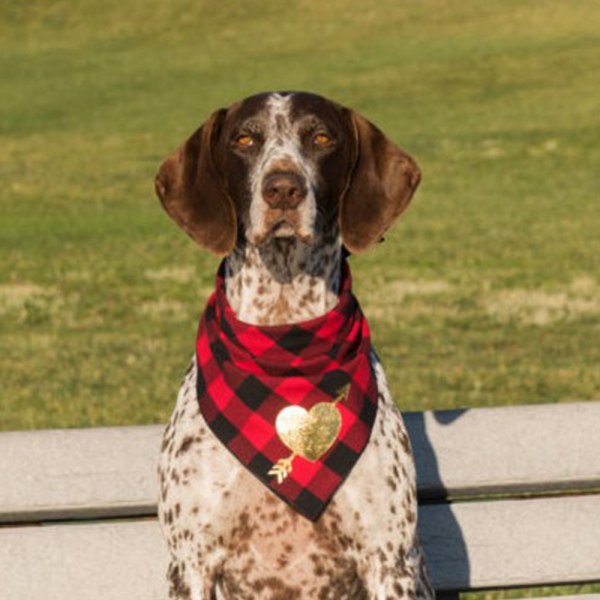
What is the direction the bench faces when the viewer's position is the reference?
facing the viewer

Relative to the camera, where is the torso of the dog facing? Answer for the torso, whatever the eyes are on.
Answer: toward the camera
